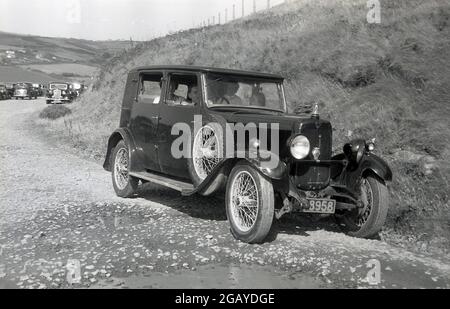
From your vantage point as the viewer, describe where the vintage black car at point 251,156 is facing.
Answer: facing the viewer and to the right of the viewer

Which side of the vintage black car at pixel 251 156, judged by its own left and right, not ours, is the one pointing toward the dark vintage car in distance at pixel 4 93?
back

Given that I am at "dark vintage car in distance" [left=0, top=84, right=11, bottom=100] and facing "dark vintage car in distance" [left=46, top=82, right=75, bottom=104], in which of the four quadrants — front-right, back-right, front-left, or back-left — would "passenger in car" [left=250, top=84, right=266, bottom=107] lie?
front-right

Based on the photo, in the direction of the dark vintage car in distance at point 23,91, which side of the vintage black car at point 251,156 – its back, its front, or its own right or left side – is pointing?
back

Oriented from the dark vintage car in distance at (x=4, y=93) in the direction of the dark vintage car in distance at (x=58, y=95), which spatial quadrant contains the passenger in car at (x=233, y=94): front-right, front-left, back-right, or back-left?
front-right

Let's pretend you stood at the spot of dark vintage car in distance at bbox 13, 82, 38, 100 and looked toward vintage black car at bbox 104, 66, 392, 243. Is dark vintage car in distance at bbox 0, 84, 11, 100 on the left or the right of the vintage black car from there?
right

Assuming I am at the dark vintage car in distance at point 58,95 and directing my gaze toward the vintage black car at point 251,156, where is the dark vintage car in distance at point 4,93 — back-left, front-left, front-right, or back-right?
back-right

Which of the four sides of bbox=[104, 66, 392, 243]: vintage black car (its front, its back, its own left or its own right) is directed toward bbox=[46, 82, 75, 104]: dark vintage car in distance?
back
